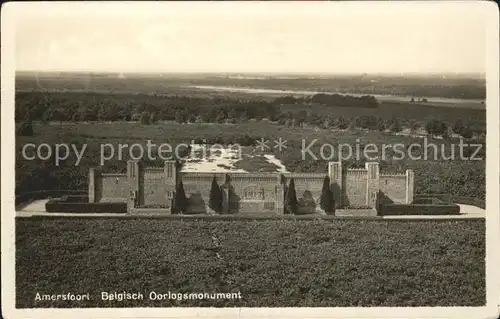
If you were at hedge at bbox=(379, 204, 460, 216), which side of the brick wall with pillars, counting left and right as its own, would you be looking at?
left

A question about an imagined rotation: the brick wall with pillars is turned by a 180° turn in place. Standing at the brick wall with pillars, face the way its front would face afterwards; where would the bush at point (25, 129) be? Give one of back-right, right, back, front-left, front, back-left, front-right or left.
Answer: left

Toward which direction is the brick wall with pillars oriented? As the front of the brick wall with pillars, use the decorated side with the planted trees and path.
toward the camera
